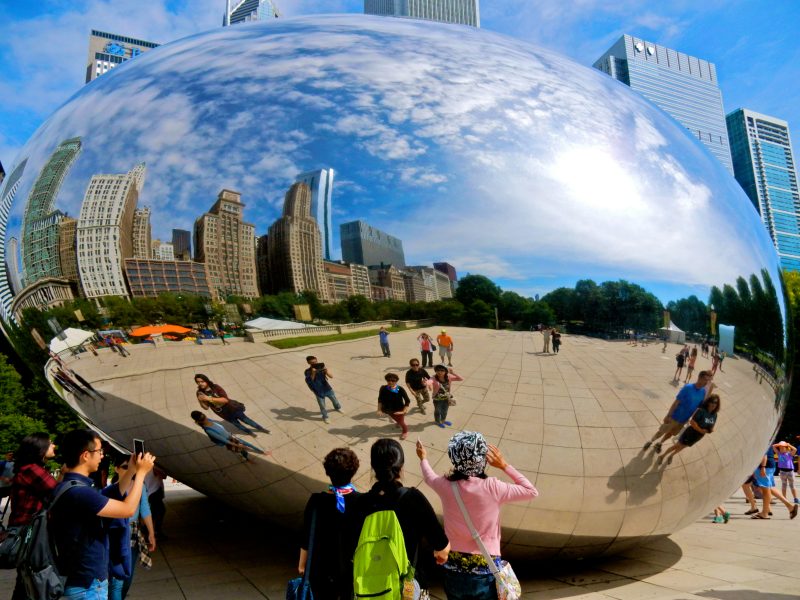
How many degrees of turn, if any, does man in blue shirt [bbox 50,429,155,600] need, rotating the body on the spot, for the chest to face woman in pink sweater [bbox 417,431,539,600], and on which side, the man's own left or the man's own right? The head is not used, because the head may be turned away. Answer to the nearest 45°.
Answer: approximately 45° to the man's own right

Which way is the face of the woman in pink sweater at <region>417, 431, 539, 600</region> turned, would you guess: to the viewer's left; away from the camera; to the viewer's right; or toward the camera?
away from the camera

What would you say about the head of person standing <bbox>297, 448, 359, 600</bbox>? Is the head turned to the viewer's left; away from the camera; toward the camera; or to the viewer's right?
away from the camera

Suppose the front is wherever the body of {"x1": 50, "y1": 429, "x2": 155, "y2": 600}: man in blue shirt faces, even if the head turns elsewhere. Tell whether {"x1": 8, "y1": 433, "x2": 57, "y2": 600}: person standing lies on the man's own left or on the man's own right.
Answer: on the man's own left

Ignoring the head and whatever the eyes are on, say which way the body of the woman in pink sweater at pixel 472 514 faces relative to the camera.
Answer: away from the camera

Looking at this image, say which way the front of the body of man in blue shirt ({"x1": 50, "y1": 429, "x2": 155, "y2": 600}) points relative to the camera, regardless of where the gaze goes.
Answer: to the viewer's right

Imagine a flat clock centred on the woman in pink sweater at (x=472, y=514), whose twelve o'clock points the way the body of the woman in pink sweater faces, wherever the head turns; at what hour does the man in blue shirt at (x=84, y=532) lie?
The man in blue shirt is roughly at 9 o'clock from the woman in pink sweater.

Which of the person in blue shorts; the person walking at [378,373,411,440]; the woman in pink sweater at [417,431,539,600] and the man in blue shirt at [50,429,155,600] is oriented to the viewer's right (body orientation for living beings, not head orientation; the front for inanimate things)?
the man in blue shirt

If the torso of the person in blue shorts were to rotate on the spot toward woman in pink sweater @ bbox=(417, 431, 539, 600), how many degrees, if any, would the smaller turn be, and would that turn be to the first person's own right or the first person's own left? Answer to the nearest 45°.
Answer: approximately 90° to the first person's own left

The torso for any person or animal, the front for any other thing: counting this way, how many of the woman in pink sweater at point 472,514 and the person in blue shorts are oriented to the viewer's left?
1

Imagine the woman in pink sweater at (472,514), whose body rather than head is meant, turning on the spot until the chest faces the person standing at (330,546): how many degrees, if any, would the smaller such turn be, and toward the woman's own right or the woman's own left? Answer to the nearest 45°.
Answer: approximately 90° to the woman's own left
